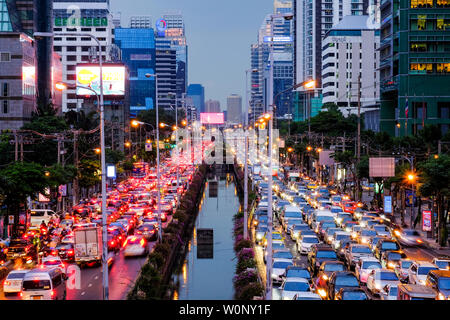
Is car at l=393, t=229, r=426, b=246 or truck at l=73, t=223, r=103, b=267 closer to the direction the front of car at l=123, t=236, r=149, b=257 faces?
the car

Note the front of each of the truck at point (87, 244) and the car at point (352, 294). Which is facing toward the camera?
the car

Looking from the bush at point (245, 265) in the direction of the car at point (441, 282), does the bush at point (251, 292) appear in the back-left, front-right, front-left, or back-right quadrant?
front-right

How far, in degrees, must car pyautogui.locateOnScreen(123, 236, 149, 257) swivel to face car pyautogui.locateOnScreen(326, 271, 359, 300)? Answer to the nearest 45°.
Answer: approximately 135° to its right

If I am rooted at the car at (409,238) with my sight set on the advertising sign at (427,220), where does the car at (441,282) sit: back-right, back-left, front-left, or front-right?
back-right

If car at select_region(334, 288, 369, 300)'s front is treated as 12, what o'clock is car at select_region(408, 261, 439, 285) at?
car at select_region(408, 261, 439, 285) is roughly at 7 o'clock from car at select_region(334, 288, 369, 300).

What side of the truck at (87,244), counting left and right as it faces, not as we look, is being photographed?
back

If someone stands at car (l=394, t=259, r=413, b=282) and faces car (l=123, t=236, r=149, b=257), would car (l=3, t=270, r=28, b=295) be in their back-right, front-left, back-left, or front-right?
front-left

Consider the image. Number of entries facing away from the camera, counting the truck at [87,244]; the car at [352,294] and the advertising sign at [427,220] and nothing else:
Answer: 1

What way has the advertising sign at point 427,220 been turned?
toward the camera

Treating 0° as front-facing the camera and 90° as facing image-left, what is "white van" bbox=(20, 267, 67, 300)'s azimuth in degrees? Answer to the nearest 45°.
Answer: approximately 180°

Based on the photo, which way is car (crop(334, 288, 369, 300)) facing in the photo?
toward the camera

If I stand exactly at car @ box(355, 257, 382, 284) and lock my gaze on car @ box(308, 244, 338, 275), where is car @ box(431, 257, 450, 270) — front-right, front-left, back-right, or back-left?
back-right

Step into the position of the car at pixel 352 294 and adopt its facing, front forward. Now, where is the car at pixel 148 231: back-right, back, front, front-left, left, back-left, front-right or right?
back-right

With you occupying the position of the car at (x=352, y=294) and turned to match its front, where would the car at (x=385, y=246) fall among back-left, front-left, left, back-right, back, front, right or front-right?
back
